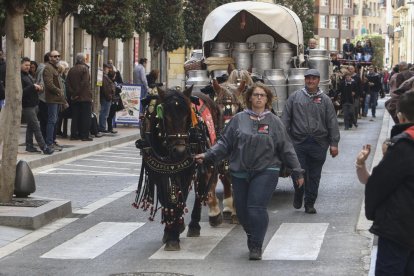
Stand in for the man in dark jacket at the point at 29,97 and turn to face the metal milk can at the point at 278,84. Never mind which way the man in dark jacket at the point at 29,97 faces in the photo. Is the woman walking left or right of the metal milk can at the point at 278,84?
right

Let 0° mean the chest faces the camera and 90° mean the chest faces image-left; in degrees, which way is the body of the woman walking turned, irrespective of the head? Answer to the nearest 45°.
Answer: approximately 0°

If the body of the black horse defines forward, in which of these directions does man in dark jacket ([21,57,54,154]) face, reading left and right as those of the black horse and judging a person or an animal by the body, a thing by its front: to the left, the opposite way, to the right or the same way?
to the left

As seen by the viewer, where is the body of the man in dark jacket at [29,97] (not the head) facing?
to the viewer's right

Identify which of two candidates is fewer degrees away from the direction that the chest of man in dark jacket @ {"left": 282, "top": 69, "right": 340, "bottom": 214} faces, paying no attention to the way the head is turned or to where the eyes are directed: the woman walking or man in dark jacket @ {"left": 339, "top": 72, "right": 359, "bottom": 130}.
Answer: the woman walking

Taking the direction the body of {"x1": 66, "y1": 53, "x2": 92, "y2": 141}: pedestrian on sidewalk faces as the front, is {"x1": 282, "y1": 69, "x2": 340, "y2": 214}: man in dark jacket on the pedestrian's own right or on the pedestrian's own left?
on the pedestrian's own right

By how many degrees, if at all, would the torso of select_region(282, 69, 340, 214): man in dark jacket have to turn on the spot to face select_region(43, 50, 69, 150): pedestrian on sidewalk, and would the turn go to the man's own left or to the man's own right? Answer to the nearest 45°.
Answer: approximately 135° to the man's own right

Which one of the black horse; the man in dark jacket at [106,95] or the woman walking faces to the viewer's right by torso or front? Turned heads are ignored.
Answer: the man in dark jacket
